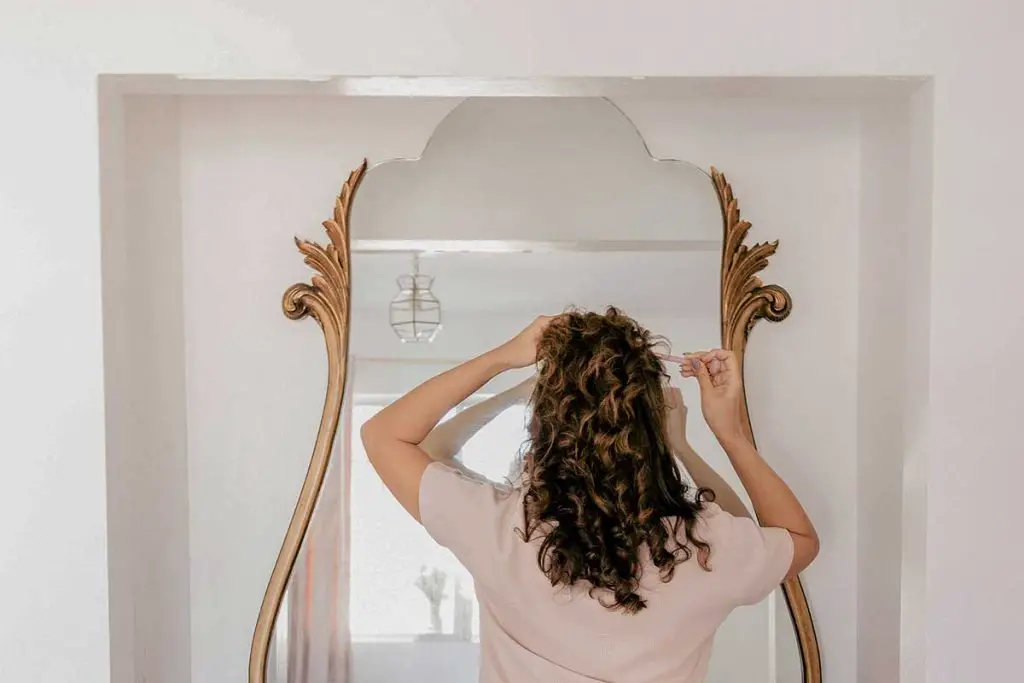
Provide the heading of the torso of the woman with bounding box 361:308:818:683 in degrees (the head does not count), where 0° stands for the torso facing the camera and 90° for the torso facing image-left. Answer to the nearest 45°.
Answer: approximately 180°

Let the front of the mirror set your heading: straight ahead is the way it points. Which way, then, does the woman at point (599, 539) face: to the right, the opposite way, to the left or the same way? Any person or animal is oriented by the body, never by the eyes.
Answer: the opposite way

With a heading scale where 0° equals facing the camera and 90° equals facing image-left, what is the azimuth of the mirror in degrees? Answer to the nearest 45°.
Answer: approximately 0°

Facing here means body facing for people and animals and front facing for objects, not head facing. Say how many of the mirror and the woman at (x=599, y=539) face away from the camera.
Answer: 1

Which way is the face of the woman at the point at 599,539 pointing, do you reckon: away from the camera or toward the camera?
away from the camera
